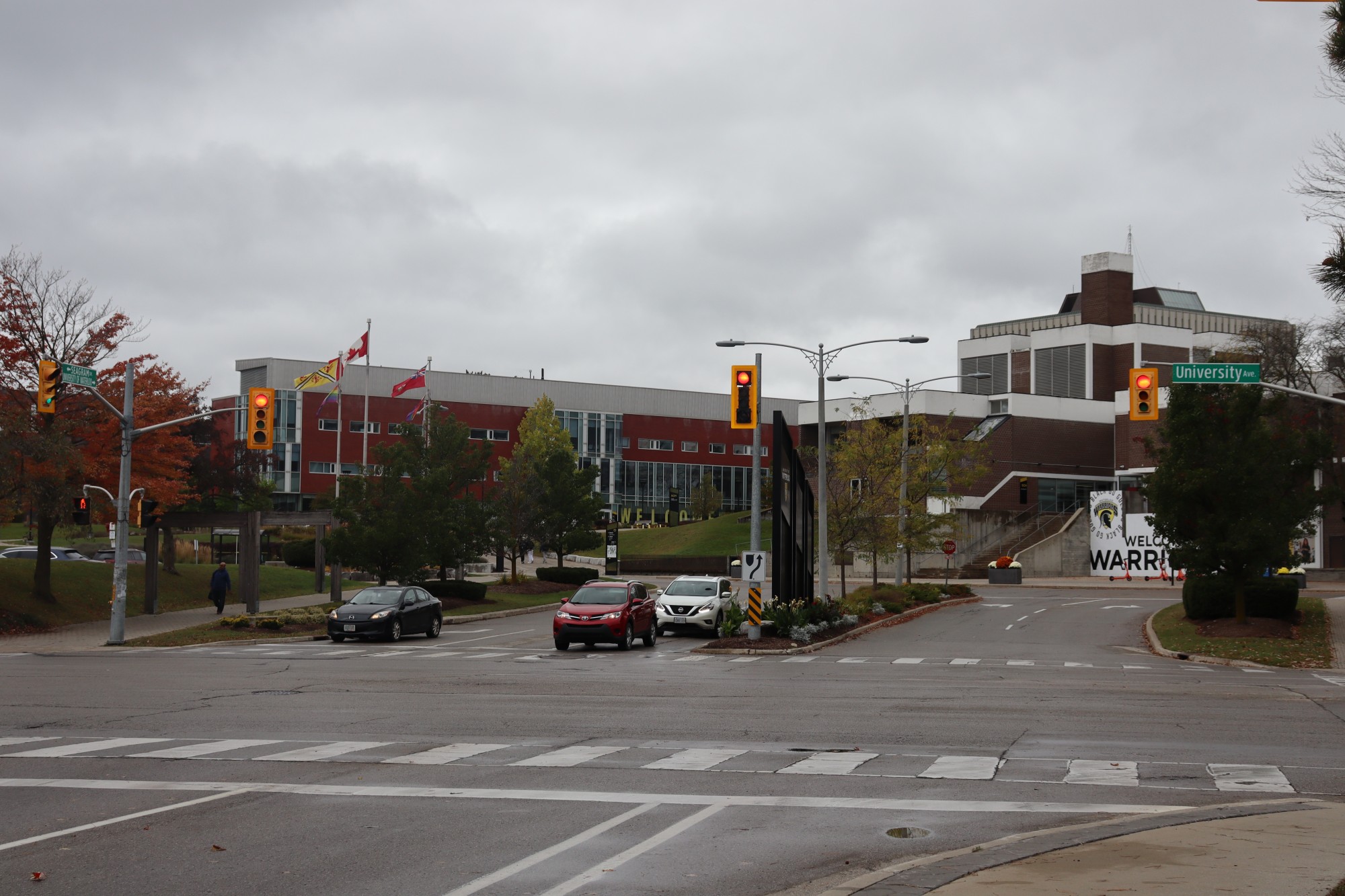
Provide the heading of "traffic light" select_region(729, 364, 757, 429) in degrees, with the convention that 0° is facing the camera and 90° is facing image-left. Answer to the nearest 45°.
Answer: approximately 0°

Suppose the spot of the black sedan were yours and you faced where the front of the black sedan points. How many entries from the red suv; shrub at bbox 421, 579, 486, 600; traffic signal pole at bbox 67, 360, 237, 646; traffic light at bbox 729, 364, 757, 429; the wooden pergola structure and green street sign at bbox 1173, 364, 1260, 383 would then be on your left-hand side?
3

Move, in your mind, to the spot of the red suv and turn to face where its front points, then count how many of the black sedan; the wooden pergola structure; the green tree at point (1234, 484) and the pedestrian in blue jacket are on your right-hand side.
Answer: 3
